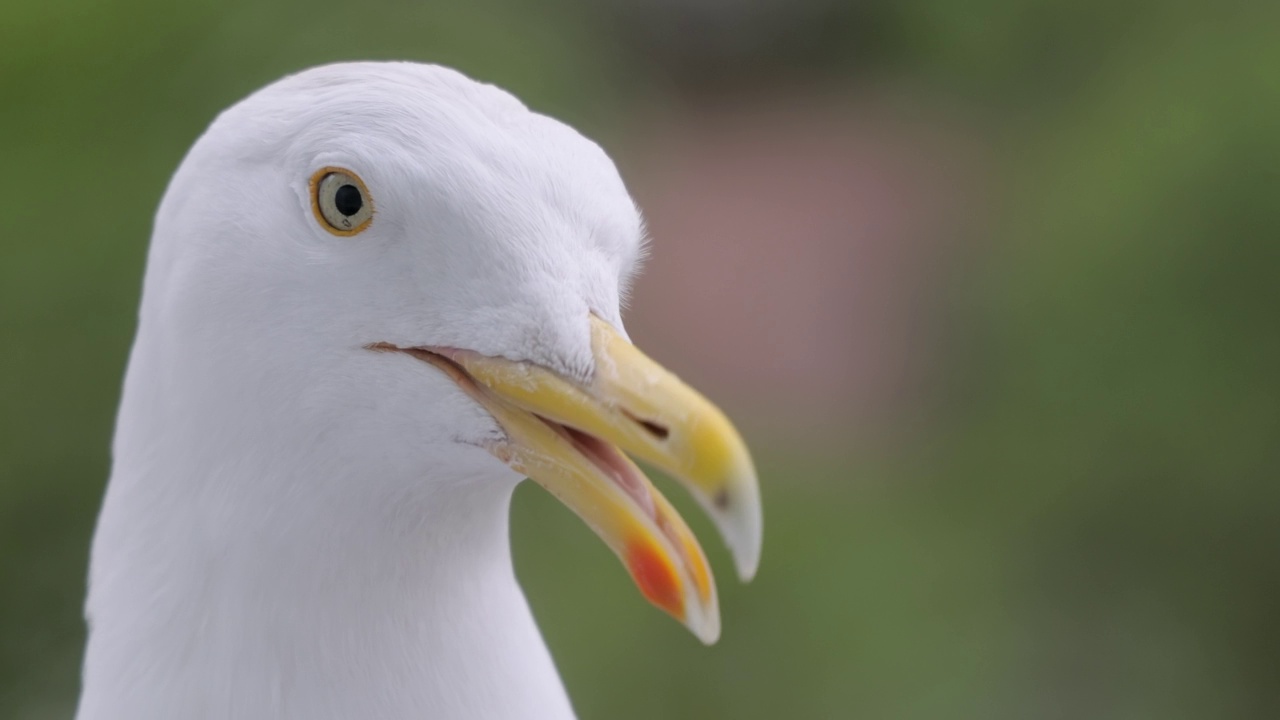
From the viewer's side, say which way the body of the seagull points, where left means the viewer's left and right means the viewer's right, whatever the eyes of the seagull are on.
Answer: facing the viewer and to the right of the viewer
